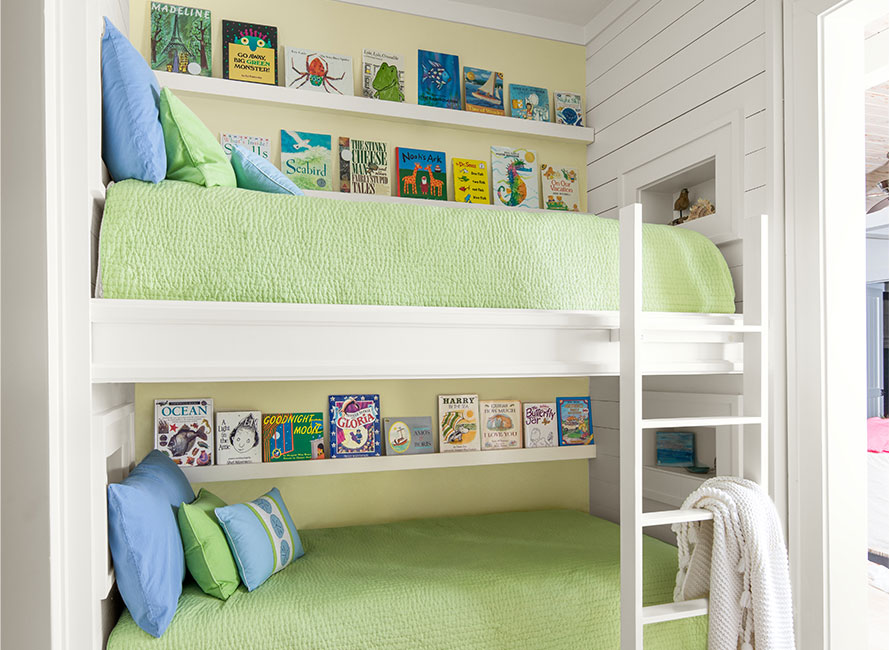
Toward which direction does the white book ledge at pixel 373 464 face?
toward the camera

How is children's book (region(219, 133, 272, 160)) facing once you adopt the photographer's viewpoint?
facing the viewer

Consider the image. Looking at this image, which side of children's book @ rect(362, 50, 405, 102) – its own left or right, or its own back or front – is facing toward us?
front

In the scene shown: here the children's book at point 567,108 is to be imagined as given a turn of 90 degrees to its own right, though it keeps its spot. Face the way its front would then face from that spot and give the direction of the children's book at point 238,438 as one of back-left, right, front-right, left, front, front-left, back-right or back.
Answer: front-left

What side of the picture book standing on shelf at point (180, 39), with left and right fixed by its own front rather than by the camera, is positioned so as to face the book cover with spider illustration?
left

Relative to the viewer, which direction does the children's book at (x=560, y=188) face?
toward the camera
